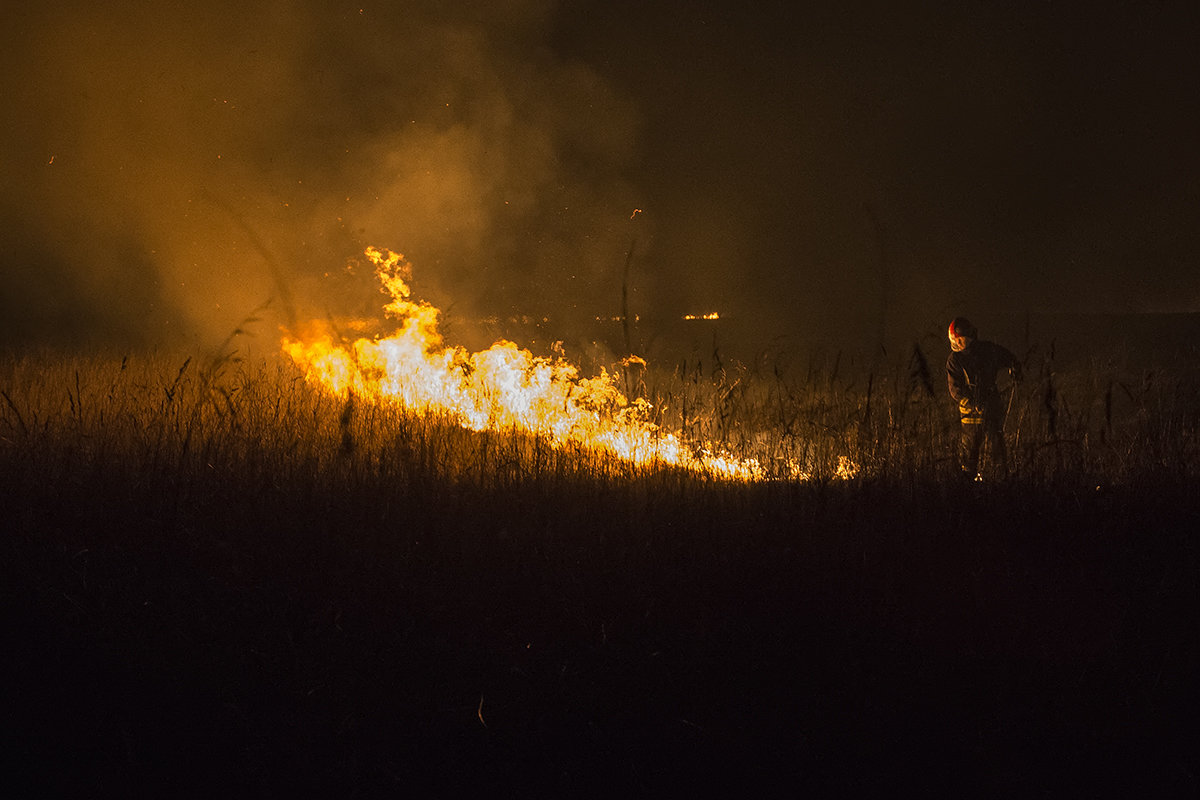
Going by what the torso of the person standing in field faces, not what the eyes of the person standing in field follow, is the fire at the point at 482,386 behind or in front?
in front

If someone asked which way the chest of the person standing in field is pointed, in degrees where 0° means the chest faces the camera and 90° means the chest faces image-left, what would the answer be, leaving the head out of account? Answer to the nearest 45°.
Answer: approximately 45°
